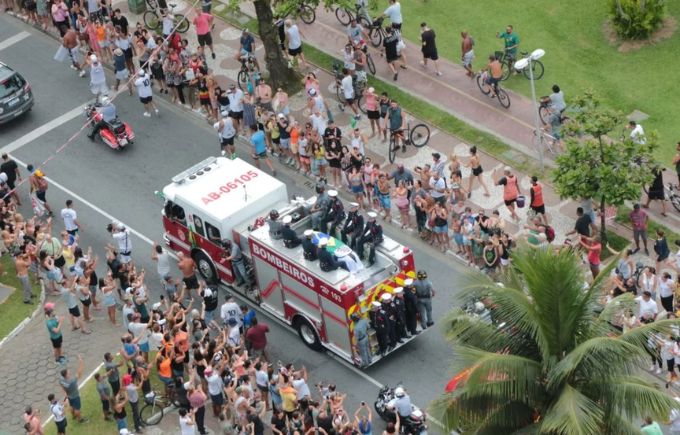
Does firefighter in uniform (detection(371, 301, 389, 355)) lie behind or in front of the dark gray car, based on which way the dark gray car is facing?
behind

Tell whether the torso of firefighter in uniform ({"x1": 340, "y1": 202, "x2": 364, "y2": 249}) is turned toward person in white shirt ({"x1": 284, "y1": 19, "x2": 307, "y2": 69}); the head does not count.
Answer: no

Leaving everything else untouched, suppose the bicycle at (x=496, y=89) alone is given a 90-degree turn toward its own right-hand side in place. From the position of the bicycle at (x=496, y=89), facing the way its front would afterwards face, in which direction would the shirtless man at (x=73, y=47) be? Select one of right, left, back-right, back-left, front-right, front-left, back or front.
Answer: back-left

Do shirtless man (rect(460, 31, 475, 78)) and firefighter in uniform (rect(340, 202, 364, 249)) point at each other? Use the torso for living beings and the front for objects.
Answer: no

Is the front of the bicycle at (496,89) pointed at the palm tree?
no

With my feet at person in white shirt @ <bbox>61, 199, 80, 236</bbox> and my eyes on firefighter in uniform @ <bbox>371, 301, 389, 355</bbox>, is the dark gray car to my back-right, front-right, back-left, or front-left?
back-left

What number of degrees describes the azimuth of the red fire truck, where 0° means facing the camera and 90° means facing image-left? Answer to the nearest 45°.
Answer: approximately 135°

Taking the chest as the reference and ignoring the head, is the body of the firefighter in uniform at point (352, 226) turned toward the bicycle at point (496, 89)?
no

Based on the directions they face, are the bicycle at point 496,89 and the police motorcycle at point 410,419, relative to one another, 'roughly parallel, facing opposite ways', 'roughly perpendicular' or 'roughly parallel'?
roughly parallel

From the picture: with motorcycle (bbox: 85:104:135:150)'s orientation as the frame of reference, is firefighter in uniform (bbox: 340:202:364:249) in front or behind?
behind

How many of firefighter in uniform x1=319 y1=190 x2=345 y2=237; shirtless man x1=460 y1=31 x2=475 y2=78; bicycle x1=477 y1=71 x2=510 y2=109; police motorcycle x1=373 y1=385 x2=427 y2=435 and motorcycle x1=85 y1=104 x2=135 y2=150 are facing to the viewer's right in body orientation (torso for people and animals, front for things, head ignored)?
0
